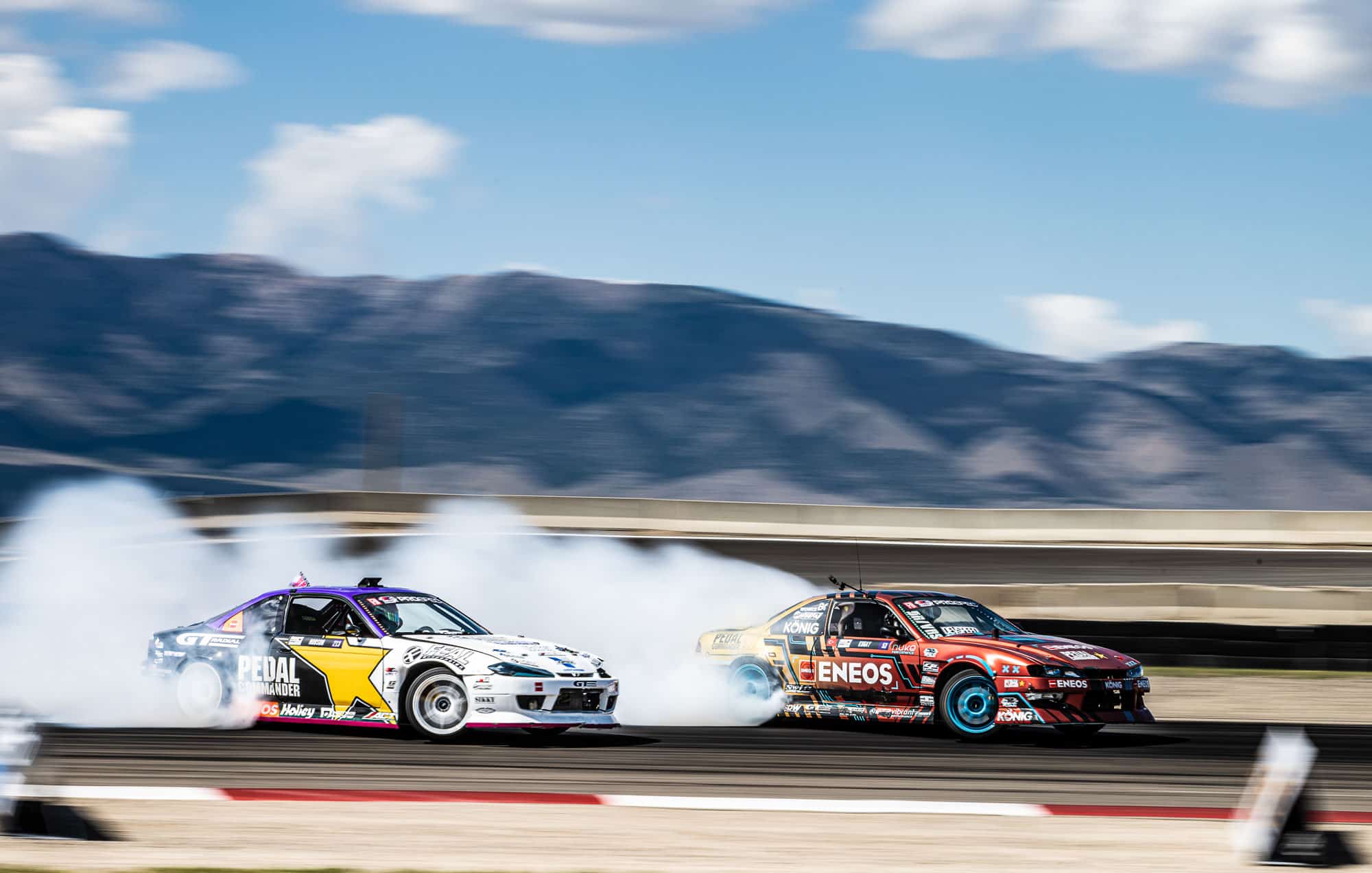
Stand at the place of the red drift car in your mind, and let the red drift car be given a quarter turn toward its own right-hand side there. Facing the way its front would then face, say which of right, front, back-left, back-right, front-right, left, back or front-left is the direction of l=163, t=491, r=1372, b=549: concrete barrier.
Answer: back-right

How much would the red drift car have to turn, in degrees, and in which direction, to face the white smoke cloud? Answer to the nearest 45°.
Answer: approximately 180°

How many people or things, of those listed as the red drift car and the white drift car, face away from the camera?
0

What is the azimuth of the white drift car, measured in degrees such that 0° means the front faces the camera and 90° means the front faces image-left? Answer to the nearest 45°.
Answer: approximately 315°

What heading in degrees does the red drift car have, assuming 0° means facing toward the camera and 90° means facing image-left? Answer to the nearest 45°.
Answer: approximately 315°

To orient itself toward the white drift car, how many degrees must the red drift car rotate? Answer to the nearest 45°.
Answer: approximately 135° to its right

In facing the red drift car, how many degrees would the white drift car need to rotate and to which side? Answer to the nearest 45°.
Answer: approximately 45° to its left
